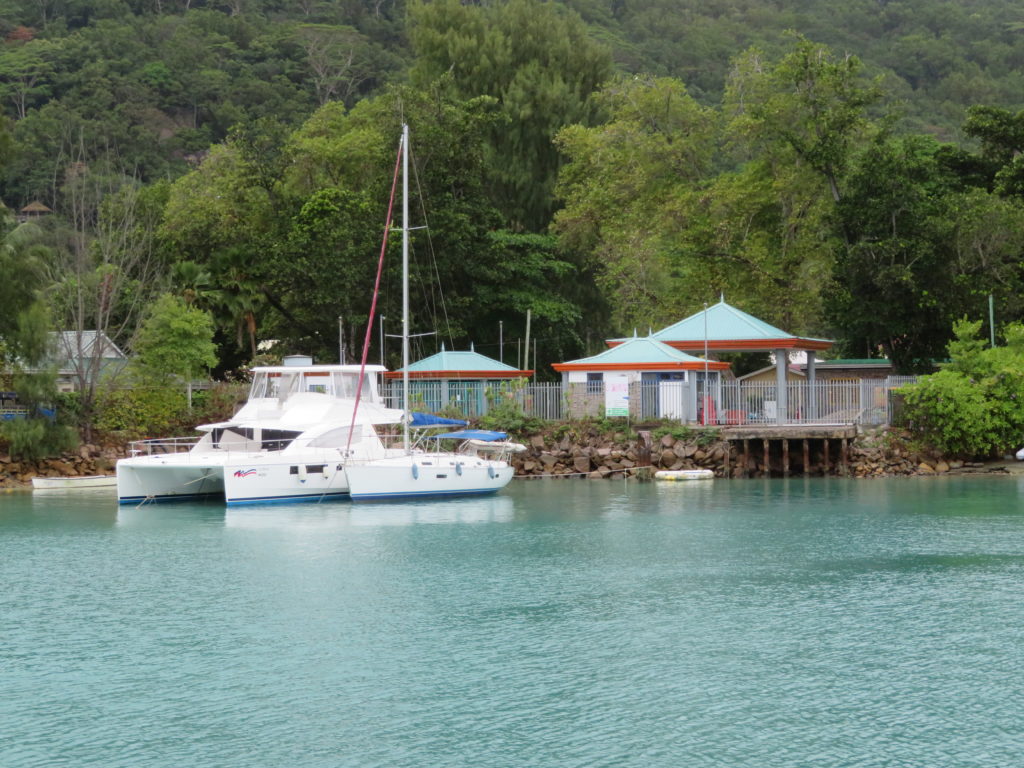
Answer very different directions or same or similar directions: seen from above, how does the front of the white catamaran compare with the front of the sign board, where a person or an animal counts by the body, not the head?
same or similar directions

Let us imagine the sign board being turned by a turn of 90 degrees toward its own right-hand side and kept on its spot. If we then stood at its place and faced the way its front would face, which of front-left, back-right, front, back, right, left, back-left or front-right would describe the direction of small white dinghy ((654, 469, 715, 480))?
back-left

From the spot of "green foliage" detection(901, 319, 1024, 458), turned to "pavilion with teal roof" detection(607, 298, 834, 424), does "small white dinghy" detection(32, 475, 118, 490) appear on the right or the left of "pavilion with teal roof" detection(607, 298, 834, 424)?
left

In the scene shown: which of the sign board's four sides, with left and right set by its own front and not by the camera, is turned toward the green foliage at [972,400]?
left

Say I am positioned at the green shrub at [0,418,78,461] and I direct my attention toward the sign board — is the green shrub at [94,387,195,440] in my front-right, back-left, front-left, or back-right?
front-left

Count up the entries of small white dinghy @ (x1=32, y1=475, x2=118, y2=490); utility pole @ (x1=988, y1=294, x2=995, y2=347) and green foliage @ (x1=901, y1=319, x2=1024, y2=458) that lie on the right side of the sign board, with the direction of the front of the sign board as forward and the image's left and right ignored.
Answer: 1

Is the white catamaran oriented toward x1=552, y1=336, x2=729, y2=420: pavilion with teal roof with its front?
no

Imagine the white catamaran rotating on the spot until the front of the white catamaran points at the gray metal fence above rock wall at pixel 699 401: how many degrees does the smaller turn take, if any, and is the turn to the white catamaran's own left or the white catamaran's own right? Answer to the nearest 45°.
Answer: approximately 180°

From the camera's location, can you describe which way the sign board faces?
facing the viewer

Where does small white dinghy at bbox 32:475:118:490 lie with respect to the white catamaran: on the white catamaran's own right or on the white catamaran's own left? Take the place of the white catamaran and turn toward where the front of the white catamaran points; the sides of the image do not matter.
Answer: on the white catamaran's own right

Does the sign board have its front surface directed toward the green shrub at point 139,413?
no

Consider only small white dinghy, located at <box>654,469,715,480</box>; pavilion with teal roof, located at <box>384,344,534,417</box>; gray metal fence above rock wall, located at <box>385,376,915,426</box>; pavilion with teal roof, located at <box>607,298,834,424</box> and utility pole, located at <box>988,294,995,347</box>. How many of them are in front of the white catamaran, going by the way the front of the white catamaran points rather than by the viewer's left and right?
0

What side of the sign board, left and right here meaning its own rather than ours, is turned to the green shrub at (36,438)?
right

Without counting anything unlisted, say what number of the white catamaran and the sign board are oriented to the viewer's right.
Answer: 0

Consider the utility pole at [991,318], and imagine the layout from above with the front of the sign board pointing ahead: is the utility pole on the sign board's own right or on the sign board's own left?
on the sign board's own left

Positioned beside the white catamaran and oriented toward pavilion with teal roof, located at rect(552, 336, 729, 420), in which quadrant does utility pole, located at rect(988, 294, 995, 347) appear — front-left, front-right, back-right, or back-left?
front-right

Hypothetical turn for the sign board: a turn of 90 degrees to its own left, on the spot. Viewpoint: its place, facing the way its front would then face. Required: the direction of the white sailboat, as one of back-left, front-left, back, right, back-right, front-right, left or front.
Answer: back-right

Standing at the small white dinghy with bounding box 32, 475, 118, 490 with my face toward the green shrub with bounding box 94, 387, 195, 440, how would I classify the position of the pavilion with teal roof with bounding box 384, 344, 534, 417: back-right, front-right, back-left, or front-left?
front-right

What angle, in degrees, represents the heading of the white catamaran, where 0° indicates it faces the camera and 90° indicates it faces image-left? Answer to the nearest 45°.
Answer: approximately 45°
